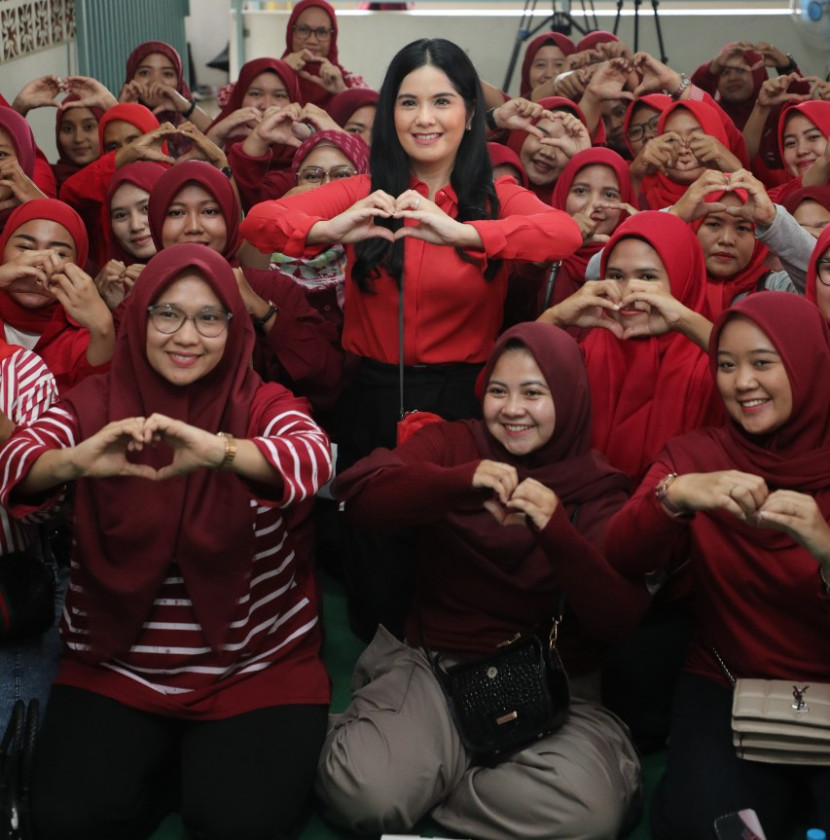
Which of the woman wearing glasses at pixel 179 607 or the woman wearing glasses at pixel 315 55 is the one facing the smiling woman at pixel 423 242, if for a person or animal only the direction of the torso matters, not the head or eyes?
the woman wearing glasses at pixel 315 55

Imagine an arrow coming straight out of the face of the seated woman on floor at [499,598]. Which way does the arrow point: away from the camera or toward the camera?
toward the camera

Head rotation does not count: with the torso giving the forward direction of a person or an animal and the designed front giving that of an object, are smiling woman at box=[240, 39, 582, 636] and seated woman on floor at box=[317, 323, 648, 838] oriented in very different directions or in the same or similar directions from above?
same or similar directions

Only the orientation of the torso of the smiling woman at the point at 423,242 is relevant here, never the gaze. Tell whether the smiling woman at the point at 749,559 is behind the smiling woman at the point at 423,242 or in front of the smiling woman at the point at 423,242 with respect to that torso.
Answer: in front

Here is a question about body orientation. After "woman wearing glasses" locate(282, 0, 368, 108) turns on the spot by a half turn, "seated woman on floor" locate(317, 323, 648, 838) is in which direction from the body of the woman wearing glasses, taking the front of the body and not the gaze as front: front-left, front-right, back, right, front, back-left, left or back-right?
back

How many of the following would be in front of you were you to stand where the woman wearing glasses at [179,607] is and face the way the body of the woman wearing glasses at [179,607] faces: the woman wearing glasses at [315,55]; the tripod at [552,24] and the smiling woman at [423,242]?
0

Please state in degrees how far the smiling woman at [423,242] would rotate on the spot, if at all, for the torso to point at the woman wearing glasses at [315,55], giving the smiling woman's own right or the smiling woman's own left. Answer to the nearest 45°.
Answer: approximately 180°

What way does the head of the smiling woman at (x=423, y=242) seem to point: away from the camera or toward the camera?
toward the camera

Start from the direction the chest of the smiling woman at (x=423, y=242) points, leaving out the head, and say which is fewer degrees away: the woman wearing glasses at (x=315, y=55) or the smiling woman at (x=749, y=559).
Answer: the smiling woman

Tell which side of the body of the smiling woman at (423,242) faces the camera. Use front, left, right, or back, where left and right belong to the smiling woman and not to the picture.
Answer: front

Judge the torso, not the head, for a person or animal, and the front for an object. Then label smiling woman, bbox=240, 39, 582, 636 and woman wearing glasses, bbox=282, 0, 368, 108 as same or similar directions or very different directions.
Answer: same or similar directions

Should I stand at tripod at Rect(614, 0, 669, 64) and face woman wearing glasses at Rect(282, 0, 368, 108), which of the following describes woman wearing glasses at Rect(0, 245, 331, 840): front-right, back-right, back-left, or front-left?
front-left

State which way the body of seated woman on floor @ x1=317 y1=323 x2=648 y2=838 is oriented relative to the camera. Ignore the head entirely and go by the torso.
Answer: toward the camera

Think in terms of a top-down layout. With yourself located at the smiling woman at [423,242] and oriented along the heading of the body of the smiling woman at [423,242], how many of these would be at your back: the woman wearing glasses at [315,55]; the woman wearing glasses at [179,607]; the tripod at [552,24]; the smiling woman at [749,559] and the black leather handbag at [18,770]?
2

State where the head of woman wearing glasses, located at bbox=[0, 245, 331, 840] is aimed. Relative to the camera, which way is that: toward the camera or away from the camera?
toward the camera

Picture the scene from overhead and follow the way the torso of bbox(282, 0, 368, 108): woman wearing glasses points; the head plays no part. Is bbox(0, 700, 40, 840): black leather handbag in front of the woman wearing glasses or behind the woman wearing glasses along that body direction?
in front

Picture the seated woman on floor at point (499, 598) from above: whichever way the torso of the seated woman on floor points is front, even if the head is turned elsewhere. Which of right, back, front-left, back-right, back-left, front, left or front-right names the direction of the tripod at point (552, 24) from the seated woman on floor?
back

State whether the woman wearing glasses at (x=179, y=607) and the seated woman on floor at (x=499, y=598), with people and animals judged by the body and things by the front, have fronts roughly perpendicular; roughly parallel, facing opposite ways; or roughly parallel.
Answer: roughly parallel

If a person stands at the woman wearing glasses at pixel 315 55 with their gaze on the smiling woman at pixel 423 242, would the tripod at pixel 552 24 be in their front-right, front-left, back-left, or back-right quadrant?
back-left

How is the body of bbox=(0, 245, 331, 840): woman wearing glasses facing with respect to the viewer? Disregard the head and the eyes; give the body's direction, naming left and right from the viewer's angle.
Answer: facing the viewer
